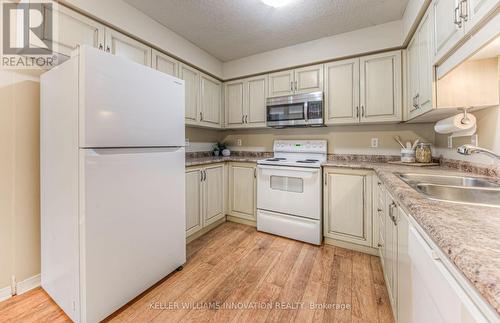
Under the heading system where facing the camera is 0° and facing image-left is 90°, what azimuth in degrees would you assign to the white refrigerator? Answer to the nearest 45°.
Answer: approximately 315°

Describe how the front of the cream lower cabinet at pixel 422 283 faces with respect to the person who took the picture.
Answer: facing to the left of the viewer
